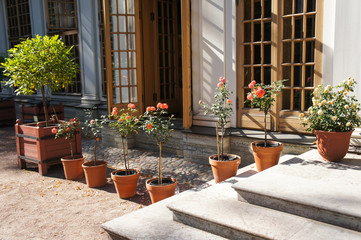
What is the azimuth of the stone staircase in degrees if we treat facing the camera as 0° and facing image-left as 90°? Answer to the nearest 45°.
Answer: approximately 45°

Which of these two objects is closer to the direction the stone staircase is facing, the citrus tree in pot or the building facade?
the citrus tree in pot

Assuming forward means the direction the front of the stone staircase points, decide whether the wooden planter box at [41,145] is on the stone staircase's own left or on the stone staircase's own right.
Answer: on the stone staircase's own right

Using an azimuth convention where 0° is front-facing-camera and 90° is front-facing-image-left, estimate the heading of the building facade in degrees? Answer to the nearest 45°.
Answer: approximately 45°

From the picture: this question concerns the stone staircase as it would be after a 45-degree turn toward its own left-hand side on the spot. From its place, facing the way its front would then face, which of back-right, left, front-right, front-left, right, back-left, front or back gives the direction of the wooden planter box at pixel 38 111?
back-right

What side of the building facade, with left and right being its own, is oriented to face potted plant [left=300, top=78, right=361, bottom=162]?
left

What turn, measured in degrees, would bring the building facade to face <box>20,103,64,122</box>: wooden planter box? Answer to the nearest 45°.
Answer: approximately 90° to its right

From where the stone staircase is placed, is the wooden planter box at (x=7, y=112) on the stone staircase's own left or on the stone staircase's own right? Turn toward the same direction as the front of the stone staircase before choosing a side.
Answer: on the stone staircase's own right

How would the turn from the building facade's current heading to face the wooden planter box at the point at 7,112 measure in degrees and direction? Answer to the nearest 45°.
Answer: approximately 90° to its right
